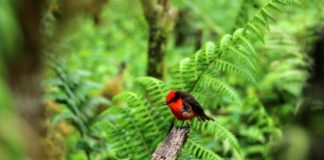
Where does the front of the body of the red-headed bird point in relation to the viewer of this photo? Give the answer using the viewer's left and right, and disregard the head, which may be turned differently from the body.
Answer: facing to the left of the viewer
